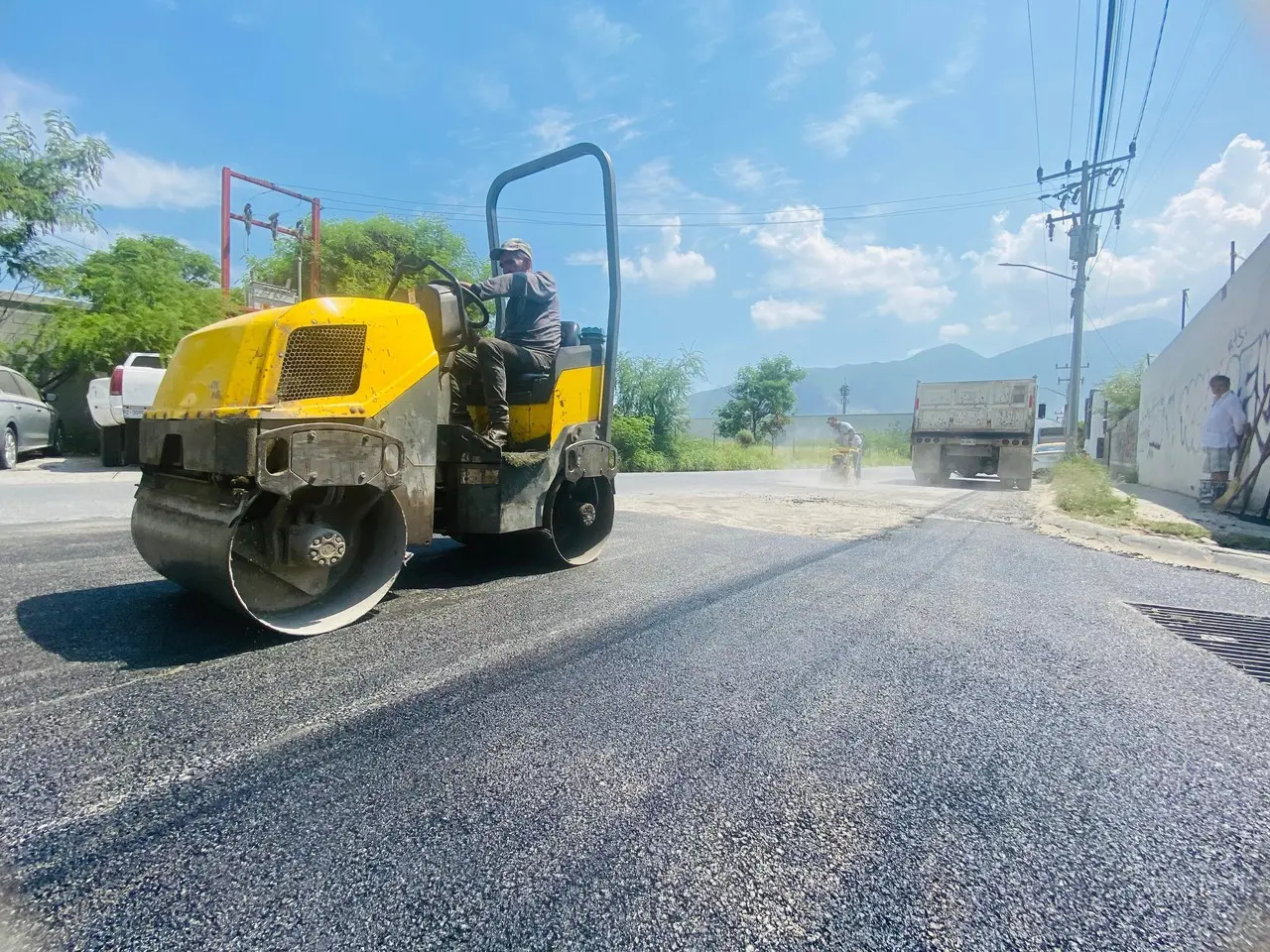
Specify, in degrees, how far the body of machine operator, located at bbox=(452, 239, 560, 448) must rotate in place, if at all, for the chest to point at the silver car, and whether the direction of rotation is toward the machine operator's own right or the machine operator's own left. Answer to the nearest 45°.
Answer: approximately 90° to the machine operator's own right

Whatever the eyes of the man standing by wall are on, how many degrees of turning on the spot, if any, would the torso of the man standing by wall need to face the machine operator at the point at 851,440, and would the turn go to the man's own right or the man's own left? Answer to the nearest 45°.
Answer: approximately 90° to the man's own right

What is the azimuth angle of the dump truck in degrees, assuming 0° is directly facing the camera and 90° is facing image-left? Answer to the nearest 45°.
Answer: approximately 180°

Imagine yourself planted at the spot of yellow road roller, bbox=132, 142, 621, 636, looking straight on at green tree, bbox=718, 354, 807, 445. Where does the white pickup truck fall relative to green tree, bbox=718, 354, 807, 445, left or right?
left

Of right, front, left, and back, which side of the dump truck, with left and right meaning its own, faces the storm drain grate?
back

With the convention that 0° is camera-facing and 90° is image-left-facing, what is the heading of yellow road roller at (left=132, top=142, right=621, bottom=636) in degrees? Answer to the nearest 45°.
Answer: approximately 45°
